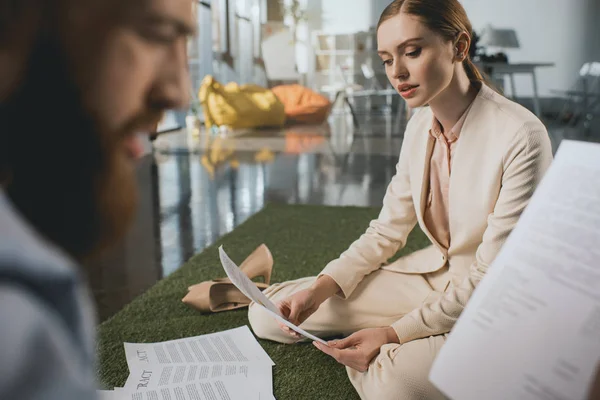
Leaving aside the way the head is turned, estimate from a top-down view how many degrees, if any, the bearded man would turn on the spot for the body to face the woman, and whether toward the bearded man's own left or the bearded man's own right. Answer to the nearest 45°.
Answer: approximately 45° to the bearded man's own left

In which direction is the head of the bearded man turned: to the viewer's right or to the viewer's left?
to the viewer's right

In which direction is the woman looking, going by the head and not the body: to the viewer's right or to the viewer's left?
to the viewer's left

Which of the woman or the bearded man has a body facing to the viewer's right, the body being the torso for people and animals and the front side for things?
the bearded man

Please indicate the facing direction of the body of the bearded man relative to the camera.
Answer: to the viewer's right

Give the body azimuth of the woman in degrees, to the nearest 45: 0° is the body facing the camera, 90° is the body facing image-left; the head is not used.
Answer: approximately 45°

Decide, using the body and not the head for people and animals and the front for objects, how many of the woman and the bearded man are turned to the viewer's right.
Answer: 1

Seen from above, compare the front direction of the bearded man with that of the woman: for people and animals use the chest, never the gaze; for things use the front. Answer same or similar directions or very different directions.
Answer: very different directions

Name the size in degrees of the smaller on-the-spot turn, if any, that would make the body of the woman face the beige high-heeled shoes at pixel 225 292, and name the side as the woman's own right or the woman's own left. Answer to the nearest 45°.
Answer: approximately 90° to the woman's own right
